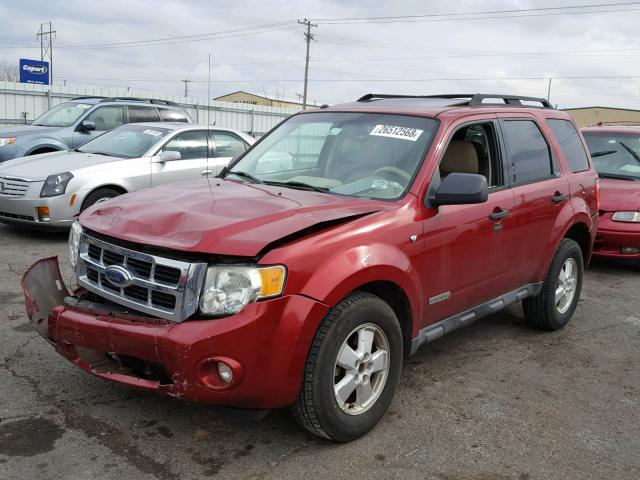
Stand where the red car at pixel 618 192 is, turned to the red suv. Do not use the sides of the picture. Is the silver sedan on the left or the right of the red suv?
right

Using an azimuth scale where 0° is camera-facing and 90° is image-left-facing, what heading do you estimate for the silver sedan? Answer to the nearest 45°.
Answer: approximately 45°

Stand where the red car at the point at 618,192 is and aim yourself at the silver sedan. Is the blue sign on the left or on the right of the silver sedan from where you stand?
right

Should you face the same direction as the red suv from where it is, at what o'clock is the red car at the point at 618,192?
The red car is roughly at 6 o'clock from the red suv.

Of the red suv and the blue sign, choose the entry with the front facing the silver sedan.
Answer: the blue sign

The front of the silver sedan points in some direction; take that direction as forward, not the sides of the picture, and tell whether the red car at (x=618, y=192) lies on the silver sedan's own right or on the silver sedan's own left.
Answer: on the silver sedan's own left

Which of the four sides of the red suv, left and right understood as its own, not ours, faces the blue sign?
right

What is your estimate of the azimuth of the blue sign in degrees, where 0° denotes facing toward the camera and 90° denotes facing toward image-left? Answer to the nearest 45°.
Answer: approximately 0°

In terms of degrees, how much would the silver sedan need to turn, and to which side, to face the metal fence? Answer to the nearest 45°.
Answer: approximately 135° to its right

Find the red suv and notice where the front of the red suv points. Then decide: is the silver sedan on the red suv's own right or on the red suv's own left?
on the red suv's own right

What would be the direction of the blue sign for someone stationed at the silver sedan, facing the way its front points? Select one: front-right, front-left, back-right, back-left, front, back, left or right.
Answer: back-right

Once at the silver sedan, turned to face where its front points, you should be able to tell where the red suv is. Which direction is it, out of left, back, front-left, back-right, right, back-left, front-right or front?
front-left
